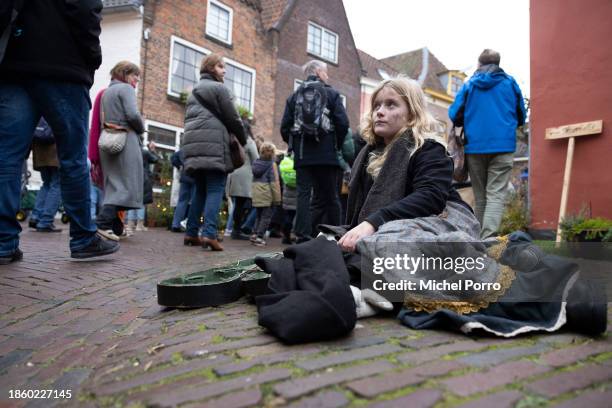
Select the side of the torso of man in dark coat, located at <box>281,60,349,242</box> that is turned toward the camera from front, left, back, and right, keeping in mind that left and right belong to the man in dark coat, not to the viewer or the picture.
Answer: back

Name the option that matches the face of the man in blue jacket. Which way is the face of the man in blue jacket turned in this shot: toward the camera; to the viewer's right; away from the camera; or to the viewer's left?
away from the camera

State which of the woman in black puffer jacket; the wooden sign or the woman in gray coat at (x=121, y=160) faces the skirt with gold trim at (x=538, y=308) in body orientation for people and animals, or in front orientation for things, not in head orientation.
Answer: the wooden sign

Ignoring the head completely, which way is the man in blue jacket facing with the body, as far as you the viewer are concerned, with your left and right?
facing away from the viewer

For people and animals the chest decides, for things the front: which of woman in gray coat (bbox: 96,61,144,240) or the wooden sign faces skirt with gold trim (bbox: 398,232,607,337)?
the wooden sign
